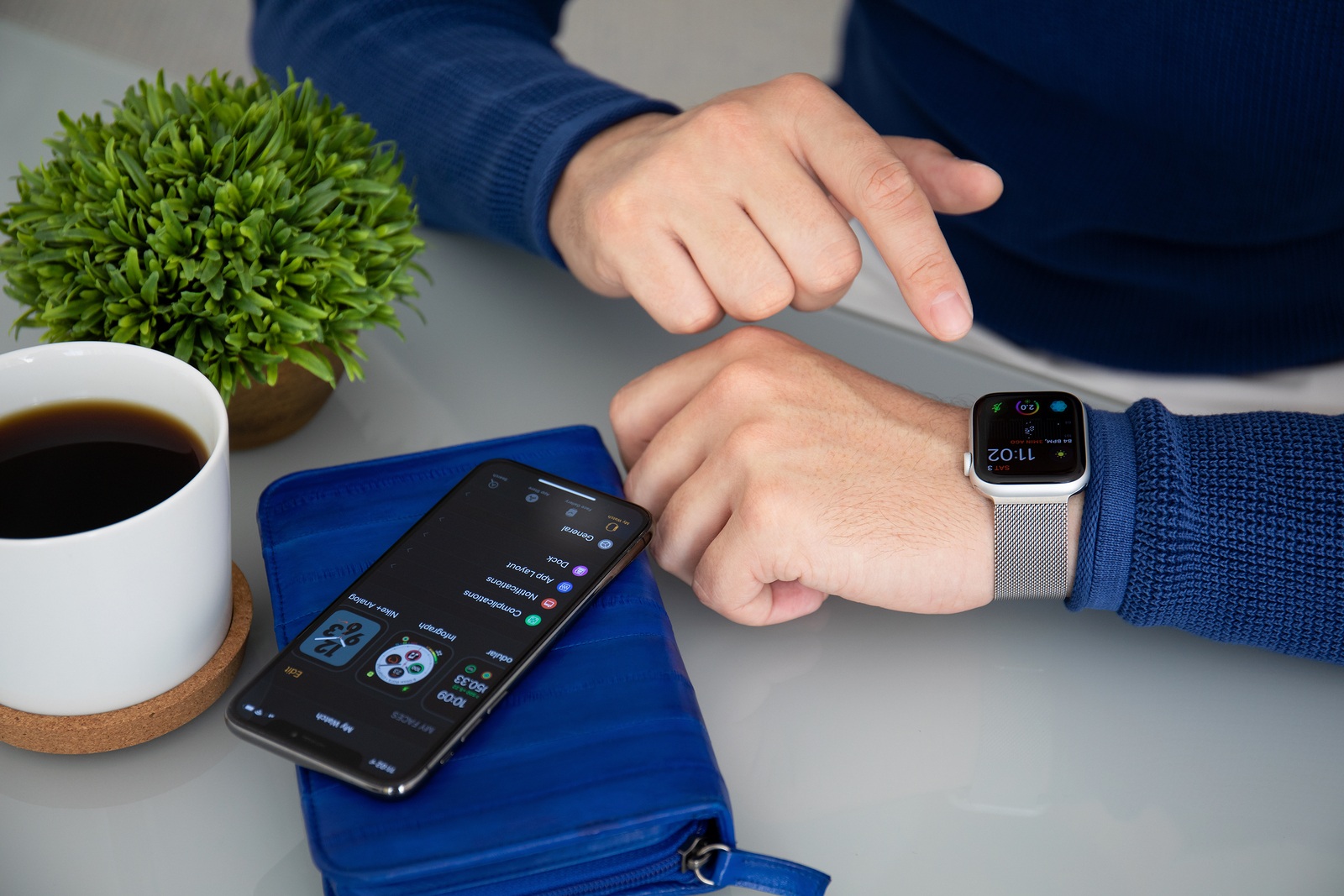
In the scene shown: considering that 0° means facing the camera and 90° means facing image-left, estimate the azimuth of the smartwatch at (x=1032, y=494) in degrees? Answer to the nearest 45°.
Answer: approximately 0°
